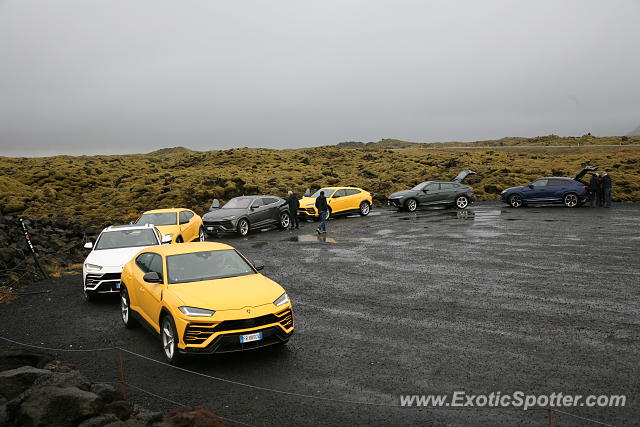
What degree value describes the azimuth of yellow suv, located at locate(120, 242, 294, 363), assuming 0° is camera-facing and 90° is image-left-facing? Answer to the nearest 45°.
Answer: approximately 315°

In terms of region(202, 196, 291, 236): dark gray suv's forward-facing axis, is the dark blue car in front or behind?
behind

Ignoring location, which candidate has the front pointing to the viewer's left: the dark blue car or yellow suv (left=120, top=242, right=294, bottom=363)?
the dark blue car

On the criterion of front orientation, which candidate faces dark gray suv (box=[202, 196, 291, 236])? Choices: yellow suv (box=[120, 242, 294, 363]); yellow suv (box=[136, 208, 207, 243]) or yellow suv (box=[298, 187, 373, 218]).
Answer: yellow suv (box=[298, 187, 373, 218])

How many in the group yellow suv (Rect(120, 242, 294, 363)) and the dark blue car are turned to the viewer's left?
1

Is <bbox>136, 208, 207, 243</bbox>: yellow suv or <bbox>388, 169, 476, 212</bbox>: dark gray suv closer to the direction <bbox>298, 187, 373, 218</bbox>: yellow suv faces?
the yellow suv

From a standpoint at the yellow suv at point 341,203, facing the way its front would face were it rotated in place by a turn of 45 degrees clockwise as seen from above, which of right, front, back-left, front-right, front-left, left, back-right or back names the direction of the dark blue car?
back

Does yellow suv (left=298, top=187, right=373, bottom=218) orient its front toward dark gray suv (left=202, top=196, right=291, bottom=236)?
yes

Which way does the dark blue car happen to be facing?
to the viewer's left

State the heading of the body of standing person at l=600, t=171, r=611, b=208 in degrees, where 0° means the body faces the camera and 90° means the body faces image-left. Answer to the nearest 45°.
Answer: approximately 90°

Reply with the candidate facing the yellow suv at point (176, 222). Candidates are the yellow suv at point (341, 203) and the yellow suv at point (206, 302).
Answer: the yellow suv at point (341, 203)

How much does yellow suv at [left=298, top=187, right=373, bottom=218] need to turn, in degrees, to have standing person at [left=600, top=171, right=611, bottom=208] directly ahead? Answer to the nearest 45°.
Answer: approximately 135° to its left
